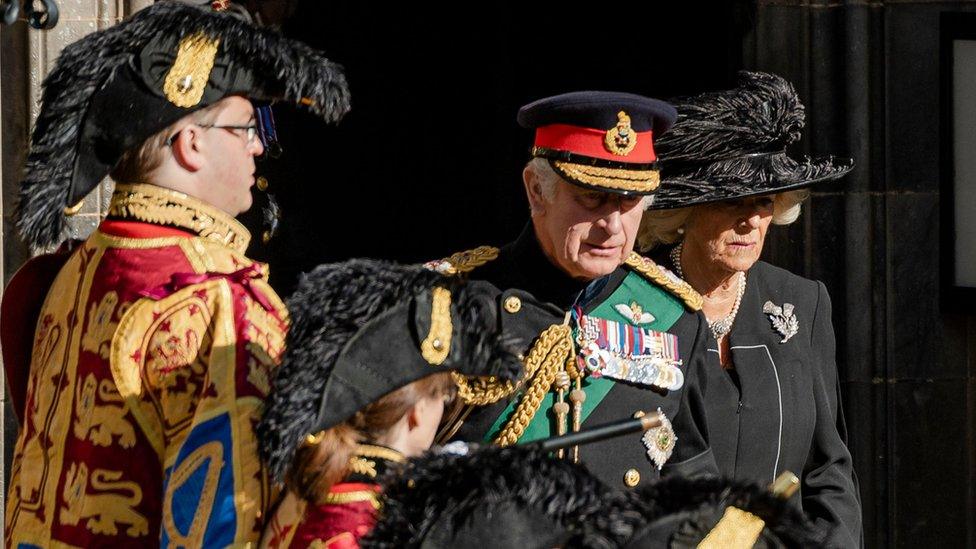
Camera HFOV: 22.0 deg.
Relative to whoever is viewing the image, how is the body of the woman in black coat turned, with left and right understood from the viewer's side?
facing the viewer

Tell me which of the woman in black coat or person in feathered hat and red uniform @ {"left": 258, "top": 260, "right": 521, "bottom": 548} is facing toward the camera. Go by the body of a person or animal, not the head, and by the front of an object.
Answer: the woman in black coat

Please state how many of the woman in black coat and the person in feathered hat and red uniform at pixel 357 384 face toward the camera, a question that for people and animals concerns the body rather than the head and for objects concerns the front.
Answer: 1

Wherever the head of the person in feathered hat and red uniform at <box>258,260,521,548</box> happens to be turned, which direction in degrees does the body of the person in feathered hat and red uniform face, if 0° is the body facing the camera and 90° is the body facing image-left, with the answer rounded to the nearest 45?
approximately 225°

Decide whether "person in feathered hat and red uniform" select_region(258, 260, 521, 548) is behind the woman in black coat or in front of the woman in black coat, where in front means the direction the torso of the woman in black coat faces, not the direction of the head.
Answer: in front

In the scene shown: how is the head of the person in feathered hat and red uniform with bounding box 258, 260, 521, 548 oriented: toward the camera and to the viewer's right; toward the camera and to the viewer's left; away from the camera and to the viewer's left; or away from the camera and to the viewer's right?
away from the camera and to the viewer's right
